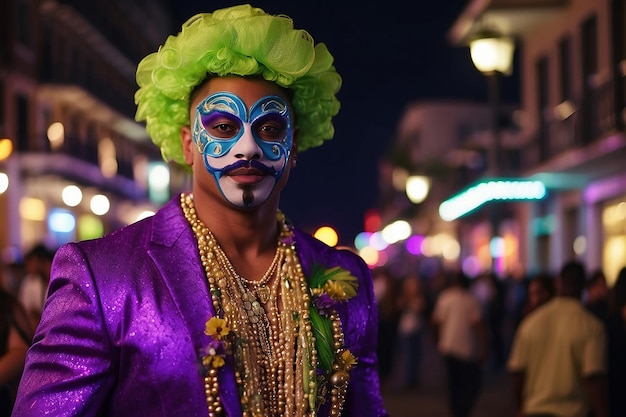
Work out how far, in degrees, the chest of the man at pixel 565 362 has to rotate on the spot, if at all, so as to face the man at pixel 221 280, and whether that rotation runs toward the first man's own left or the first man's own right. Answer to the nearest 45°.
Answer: approximately 180°

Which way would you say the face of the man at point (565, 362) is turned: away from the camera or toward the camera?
away from the camera

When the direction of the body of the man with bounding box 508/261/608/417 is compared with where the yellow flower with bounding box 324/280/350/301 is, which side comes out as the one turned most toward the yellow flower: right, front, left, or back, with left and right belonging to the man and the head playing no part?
back

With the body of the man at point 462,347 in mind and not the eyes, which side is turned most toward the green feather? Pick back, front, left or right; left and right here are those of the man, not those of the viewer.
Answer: back

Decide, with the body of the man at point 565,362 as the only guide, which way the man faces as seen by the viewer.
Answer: away from the camera

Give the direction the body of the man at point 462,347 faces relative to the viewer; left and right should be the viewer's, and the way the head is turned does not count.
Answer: facing away from the viewer

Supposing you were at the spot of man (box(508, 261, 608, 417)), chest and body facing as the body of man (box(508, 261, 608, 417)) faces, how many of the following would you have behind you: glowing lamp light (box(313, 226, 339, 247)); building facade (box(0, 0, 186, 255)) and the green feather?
1

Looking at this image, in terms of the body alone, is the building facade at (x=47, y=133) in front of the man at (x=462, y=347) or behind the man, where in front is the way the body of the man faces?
in front

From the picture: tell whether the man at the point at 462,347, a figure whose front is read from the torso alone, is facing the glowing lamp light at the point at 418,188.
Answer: yes

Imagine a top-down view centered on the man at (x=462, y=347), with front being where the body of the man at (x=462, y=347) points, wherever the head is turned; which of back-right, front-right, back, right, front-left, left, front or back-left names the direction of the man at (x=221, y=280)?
back
